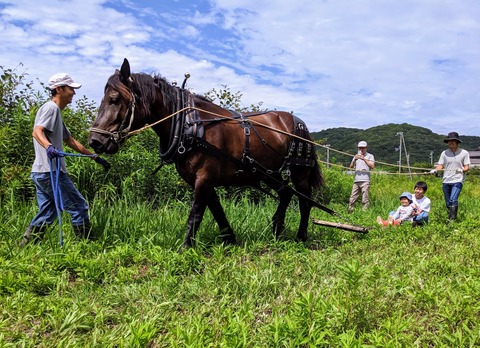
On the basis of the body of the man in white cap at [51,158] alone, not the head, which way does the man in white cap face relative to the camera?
to the viewer's right

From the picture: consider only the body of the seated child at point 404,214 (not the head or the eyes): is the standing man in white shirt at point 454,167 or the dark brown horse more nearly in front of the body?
the dark brown horse

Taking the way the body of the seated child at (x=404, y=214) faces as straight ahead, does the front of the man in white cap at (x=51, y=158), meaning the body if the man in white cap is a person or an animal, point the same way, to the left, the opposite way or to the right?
the opposite way

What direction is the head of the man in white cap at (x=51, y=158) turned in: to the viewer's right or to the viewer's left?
to the viewer's right

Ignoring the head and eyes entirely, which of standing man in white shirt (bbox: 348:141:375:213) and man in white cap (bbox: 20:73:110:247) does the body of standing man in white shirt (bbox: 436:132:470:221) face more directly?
the man in white cap

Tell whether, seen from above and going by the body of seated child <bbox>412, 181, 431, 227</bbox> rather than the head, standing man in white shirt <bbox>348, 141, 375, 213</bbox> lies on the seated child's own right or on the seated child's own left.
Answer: on the seated child's own right

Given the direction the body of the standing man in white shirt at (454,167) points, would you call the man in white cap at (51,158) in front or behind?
in front

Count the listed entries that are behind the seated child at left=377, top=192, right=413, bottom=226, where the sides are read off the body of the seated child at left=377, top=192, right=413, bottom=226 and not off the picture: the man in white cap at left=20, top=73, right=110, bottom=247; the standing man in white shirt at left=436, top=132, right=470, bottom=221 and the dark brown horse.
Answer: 1

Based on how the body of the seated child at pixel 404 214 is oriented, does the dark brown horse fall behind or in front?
in front

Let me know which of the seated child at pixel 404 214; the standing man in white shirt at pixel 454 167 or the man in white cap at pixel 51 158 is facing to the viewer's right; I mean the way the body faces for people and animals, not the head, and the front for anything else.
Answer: the man in white cap
